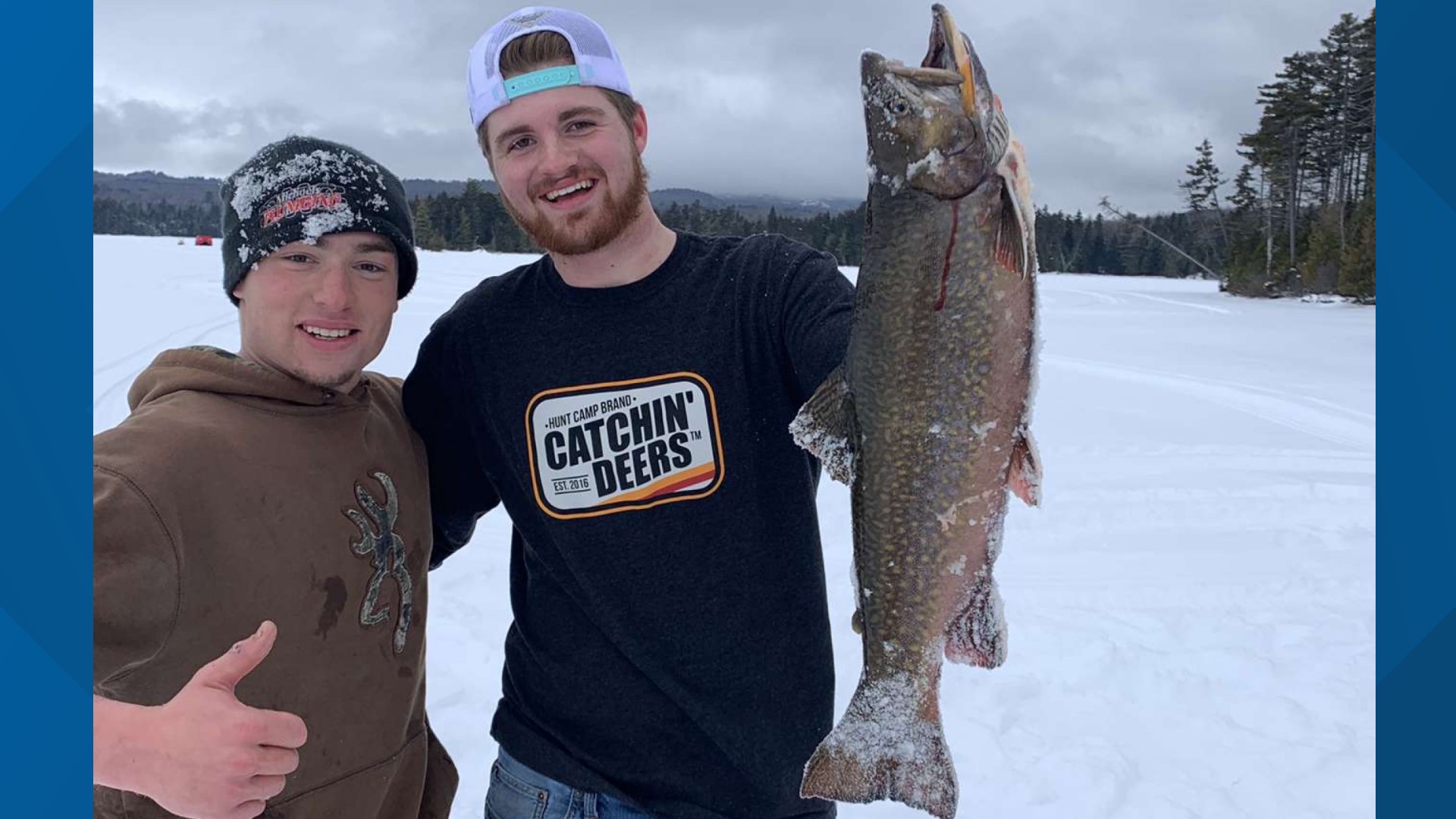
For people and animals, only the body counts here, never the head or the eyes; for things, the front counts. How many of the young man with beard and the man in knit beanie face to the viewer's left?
0

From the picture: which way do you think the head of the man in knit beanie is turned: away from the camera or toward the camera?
toward the camera

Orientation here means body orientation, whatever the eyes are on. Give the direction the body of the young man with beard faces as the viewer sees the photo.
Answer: toward the camera

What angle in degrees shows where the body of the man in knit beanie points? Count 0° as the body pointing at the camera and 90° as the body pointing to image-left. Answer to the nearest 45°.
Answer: approximately 315°
